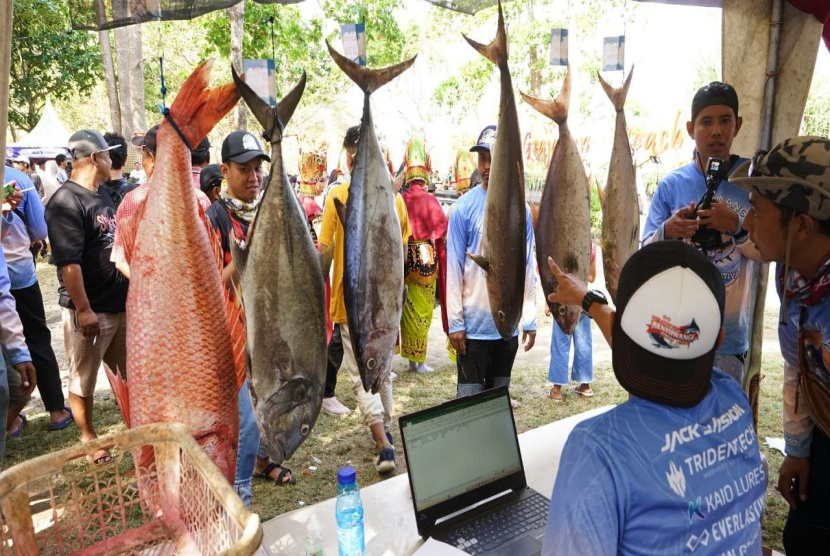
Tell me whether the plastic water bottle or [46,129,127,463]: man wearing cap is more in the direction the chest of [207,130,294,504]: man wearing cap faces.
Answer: the plastic water bottle

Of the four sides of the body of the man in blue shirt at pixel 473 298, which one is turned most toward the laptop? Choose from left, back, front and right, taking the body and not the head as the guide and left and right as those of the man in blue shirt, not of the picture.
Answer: front

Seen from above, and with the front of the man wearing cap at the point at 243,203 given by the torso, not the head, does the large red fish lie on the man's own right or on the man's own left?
on the man's own right

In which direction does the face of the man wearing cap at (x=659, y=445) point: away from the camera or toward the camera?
away from the camera

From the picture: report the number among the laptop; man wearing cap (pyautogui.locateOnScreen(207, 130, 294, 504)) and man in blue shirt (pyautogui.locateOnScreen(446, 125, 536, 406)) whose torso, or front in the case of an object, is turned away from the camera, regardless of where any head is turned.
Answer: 0

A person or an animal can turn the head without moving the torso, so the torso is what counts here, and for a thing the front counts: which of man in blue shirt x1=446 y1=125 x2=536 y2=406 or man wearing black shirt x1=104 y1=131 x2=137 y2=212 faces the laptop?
the man in blue shirt

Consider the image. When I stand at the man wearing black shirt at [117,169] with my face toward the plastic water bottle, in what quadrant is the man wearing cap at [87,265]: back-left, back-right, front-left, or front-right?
front-right

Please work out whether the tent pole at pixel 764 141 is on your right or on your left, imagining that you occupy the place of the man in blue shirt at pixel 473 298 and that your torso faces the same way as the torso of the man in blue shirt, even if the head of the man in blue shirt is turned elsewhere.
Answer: on your left

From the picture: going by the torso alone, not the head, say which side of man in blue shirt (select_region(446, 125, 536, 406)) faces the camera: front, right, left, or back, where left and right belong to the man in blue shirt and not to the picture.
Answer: front
